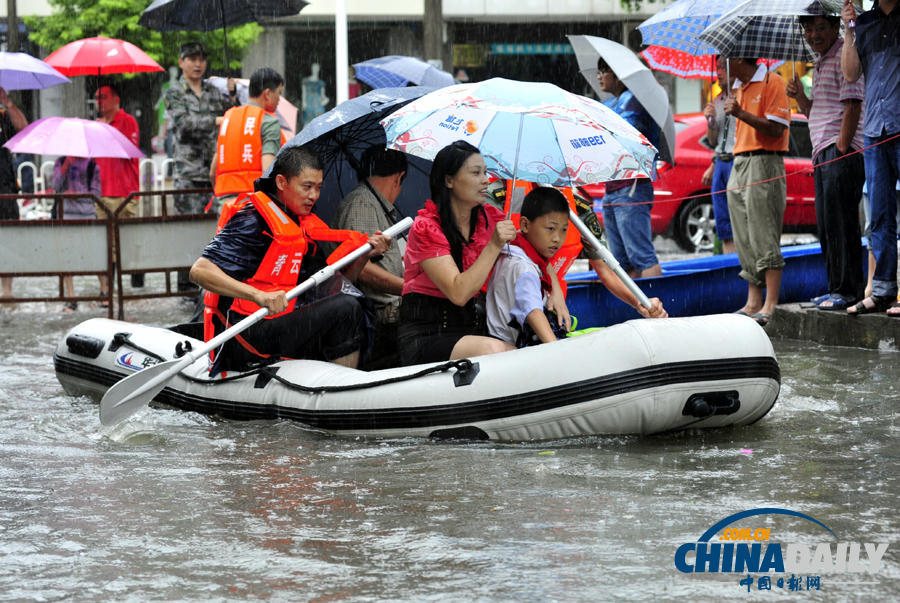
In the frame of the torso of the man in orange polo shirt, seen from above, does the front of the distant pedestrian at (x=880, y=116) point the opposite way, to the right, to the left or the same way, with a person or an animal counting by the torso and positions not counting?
the same way

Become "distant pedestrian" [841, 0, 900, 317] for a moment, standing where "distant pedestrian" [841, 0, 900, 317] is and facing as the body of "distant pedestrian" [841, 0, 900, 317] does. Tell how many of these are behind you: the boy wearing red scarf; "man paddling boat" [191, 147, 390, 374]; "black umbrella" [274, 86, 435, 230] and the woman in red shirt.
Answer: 0

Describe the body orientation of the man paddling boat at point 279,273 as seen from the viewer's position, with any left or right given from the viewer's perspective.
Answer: facing the viewer and to the right of the viewer

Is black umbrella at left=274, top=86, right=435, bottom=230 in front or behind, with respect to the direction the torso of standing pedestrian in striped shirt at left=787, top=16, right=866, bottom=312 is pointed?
in front

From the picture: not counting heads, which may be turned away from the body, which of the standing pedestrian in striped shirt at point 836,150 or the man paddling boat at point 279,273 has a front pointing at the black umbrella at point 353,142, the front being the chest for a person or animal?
the standing pedestrian in striped shirt

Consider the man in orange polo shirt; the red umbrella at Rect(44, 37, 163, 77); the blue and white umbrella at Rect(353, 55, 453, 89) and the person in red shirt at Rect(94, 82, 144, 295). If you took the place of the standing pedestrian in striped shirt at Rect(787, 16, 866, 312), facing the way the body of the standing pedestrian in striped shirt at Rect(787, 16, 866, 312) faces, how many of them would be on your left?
0

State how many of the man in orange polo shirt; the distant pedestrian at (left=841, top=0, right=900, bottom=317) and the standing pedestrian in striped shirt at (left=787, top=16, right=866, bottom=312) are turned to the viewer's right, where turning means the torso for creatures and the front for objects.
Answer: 0

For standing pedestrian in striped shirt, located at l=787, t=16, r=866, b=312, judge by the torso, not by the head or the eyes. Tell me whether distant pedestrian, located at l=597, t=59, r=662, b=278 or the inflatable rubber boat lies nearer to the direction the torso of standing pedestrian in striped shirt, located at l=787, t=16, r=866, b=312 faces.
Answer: the inflatable rubber boat

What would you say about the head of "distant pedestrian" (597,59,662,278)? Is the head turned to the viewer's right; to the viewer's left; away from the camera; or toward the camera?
to the viewer's left

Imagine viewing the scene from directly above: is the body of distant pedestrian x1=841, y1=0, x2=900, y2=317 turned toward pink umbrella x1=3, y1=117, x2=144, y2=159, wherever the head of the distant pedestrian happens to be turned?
no

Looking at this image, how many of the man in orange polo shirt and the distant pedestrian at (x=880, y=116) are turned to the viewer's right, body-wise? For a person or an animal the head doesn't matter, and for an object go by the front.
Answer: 0

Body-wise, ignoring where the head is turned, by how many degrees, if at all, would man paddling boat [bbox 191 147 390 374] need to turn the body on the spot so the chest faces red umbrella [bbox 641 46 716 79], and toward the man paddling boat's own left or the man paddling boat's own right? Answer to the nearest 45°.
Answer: approximately 90° to the man paddling boat's own left

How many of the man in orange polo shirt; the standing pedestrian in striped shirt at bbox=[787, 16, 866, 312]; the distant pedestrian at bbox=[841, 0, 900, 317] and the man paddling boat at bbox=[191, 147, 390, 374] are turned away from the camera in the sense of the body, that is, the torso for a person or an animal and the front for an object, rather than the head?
0

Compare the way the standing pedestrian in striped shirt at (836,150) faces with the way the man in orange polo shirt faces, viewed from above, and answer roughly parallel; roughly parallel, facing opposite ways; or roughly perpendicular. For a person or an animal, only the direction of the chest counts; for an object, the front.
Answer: roughly parallel

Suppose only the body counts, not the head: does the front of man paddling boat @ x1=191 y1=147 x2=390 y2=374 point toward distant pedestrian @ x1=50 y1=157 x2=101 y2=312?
no

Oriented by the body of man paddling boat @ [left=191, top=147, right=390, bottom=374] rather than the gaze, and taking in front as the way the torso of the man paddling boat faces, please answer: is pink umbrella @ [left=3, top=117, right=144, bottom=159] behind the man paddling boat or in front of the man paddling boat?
behind

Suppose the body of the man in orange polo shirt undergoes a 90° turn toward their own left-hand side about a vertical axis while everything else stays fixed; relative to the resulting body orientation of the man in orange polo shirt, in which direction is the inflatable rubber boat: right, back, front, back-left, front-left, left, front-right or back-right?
front-right
